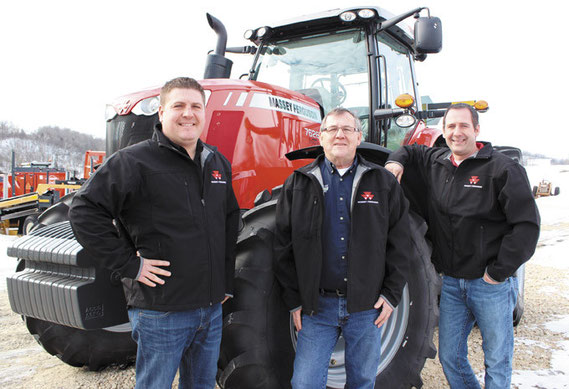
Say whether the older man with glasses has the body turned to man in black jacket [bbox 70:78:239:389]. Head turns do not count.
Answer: no

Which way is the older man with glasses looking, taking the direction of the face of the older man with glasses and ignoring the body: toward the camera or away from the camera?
toward the camera

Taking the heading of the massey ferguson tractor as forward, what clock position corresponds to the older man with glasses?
The older man with glasses is roughly at 10 o'clock from the massey ferguson tractor.

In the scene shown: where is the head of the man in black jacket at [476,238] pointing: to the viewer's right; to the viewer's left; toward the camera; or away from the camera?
toward the camera

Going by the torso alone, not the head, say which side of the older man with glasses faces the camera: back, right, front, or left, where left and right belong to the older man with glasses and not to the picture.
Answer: front

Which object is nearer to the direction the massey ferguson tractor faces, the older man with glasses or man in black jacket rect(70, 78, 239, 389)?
the man in black jacket

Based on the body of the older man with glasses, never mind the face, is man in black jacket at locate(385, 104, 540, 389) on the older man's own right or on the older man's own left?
on the older man's own left

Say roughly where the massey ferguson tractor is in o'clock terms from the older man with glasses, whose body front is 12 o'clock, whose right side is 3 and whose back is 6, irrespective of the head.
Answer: The massey ferguson tractor is roughly at 5 o'clock from the older man with glasses.

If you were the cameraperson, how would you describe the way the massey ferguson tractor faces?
facing the viewer and to the left of the viewer

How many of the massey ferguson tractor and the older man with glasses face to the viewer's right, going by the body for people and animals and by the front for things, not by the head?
0

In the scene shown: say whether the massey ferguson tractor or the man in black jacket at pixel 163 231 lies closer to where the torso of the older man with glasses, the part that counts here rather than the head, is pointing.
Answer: the man in black jacket
